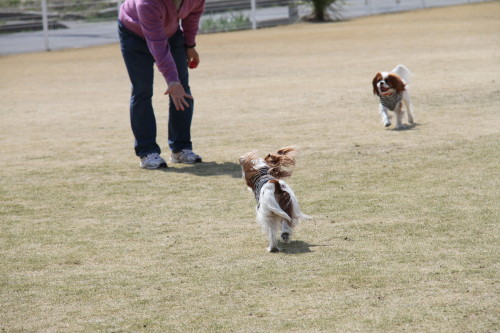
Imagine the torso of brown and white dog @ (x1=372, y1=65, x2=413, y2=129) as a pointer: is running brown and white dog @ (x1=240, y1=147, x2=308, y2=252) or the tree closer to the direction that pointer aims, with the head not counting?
the running brown and white dog

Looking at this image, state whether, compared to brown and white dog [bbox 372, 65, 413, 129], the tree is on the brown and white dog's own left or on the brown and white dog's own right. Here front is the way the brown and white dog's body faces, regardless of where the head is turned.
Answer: on the brown and white dog's own right

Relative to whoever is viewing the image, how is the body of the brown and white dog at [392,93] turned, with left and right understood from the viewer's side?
facing the viewer and to the left of the viewer
